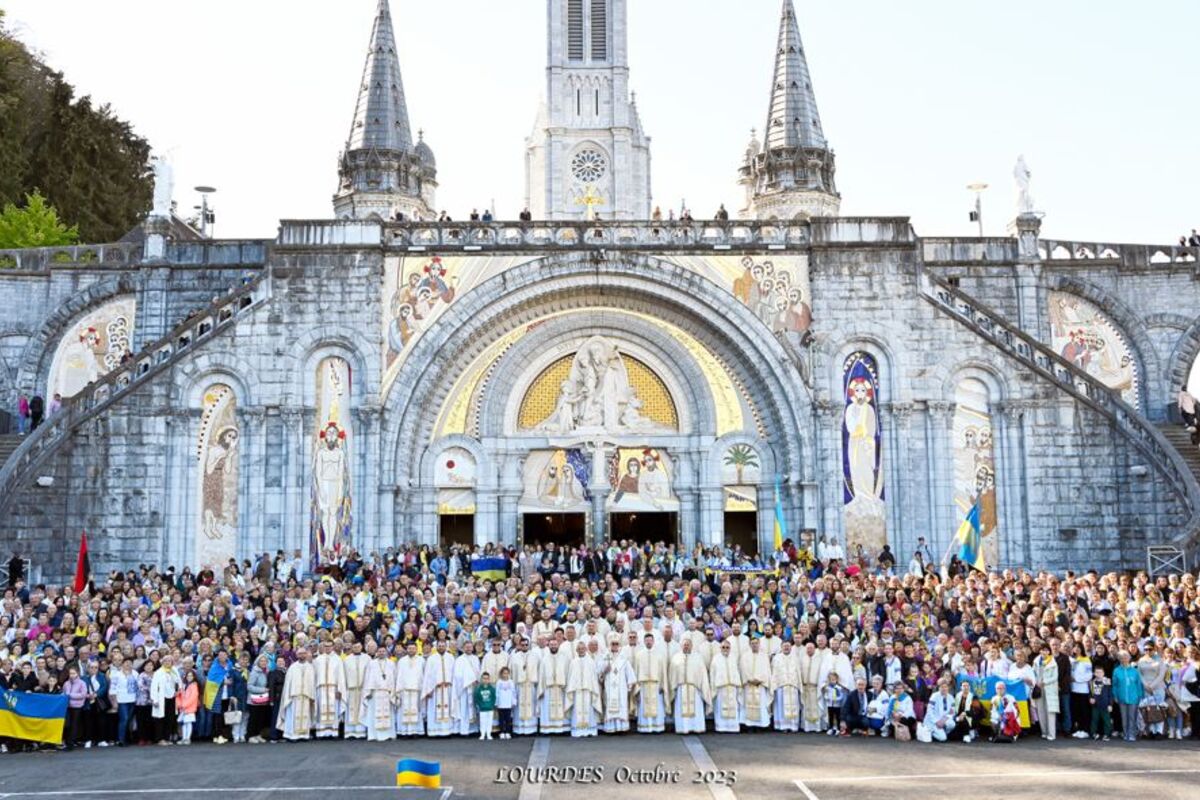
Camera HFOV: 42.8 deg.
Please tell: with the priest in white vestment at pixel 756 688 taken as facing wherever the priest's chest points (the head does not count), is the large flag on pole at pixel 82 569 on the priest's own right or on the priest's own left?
on the priest's own right

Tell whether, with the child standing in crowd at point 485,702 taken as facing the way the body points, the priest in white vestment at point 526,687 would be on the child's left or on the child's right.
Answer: on the child's left

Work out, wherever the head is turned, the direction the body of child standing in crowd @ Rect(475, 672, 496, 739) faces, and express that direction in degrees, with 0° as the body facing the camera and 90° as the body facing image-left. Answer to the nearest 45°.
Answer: approximately 0°

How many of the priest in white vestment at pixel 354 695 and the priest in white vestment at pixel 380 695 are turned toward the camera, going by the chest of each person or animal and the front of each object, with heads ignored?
2

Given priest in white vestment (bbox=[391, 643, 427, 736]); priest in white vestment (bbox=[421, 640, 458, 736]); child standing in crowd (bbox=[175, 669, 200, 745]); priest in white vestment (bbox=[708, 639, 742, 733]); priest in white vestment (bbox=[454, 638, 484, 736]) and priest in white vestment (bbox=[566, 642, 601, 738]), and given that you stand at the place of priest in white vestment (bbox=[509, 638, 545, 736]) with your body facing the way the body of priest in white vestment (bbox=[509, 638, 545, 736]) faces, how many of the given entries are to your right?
4

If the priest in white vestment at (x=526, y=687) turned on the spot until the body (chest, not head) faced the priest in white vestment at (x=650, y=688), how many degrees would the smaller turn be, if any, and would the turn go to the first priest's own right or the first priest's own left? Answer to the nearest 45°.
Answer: approximately 90° to the first priest's own left

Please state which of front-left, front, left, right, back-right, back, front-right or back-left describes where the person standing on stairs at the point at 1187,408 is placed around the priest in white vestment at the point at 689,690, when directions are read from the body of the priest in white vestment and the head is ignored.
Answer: back-left

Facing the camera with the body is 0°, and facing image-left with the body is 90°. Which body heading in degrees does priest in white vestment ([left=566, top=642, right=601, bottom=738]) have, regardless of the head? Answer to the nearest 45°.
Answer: approximately 0°

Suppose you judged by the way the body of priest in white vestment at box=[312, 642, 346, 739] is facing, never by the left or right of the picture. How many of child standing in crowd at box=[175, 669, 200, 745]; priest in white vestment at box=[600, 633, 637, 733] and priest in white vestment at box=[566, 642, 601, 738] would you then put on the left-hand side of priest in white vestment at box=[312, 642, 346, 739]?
2
